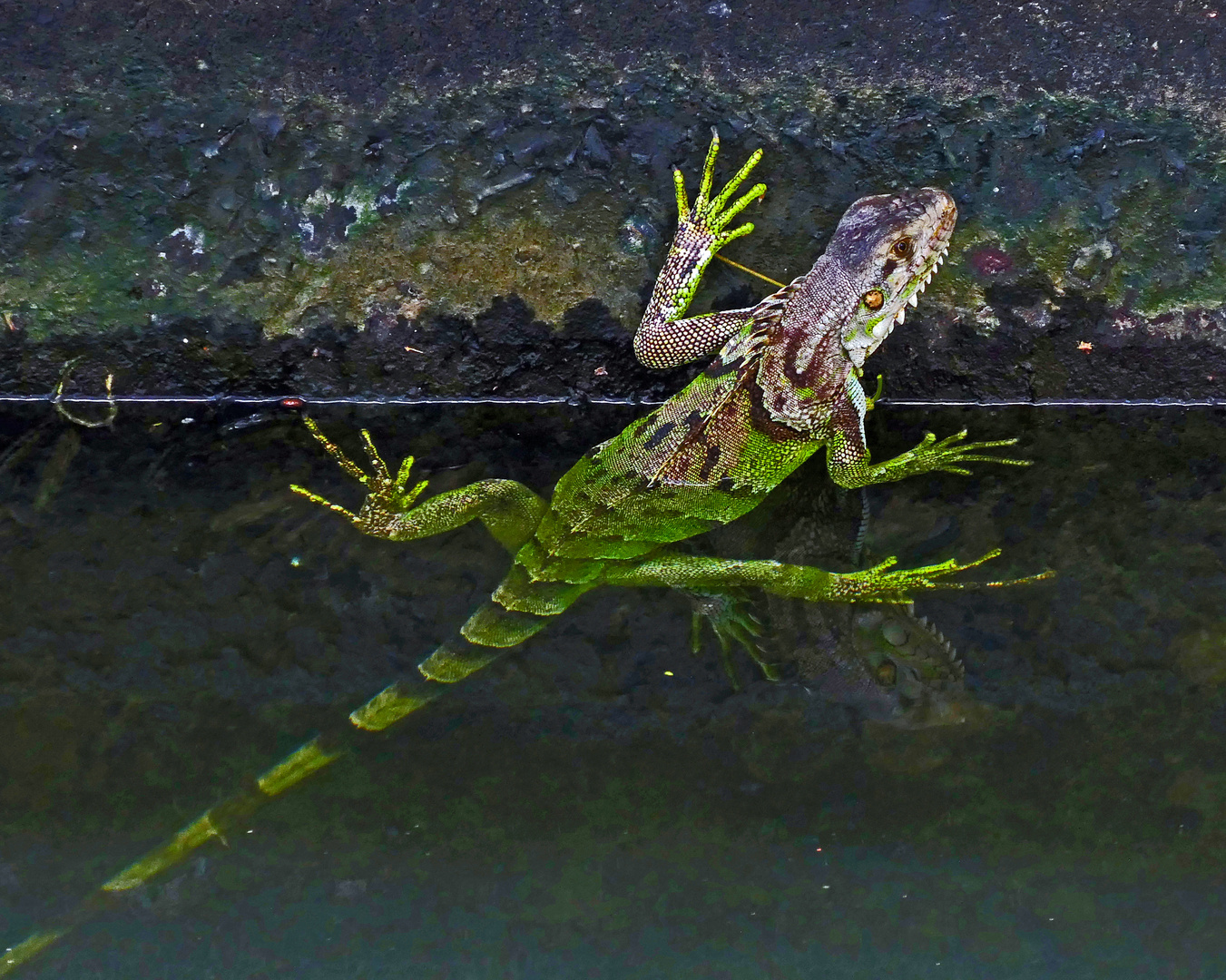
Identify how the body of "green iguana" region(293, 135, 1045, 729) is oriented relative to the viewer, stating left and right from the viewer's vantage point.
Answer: facing away from the viewer and to the right of the viewer
